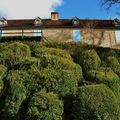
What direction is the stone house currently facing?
toward the camera

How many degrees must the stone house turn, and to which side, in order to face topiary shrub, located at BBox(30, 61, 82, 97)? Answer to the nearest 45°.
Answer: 0° — it already faces it

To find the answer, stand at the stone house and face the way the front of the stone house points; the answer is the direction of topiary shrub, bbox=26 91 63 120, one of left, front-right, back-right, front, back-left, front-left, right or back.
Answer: front

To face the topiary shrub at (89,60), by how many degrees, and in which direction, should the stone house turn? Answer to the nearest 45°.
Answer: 0° — it already faces it

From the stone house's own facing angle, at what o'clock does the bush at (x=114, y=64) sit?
The bush is roughly at 12 o'clock from the stone house.

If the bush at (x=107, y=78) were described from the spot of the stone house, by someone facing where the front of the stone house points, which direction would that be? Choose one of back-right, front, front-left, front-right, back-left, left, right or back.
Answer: front

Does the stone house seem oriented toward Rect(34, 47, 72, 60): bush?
yes

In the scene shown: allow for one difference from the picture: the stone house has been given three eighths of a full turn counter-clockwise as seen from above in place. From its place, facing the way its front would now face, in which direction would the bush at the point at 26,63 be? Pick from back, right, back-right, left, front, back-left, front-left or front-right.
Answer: back-right

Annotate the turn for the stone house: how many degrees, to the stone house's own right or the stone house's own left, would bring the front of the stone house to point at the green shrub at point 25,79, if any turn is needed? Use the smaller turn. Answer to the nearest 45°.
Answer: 0° — it already faces it

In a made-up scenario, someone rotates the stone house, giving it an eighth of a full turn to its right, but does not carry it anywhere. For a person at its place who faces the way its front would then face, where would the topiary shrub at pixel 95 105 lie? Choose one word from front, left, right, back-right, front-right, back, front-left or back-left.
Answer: front-left

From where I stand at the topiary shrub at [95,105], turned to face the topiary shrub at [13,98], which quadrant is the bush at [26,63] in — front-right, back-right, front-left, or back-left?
front-right

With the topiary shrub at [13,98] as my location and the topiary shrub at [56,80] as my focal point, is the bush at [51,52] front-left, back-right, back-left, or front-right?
front-left
